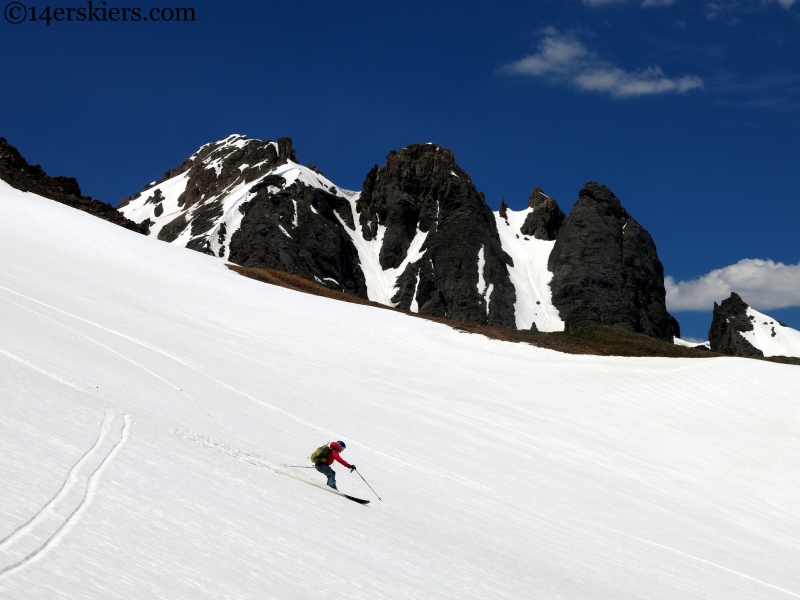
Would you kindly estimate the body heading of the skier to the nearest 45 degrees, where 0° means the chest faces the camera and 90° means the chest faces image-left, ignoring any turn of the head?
approximately 270°
